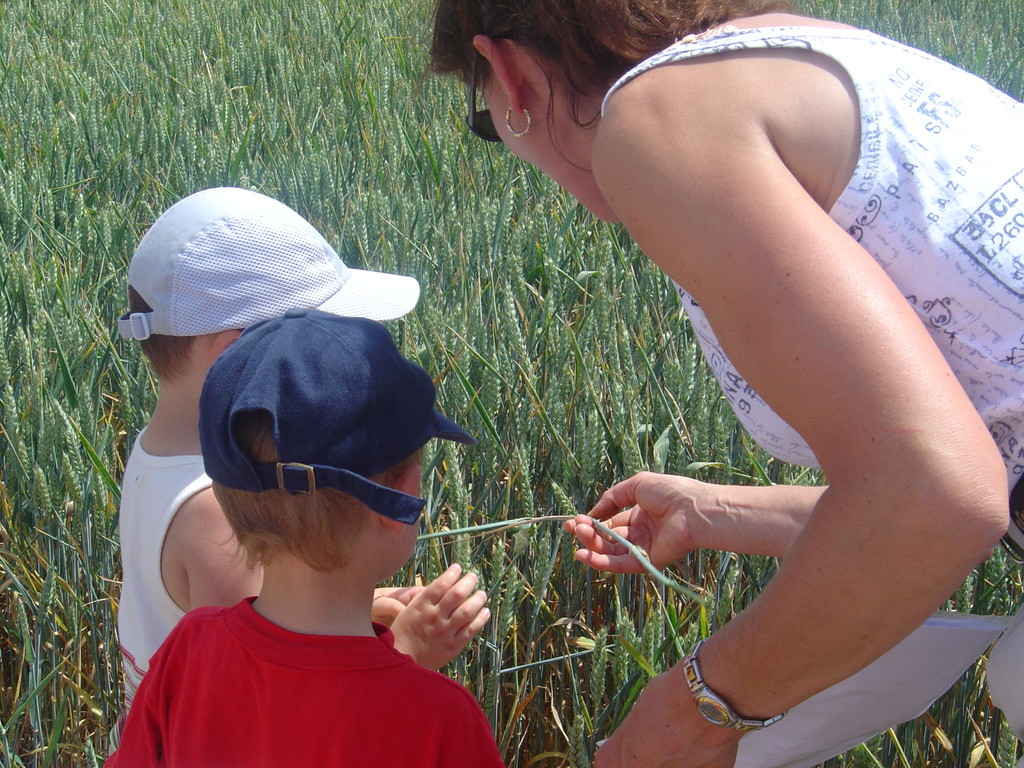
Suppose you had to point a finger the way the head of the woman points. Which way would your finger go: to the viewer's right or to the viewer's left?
to the viewer's left

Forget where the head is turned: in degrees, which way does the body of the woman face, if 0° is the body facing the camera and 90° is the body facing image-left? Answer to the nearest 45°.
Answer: approximately 90°

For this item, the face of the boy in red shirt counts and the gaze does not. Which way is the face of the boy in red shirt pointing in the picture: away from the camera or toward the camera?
away from the camera
